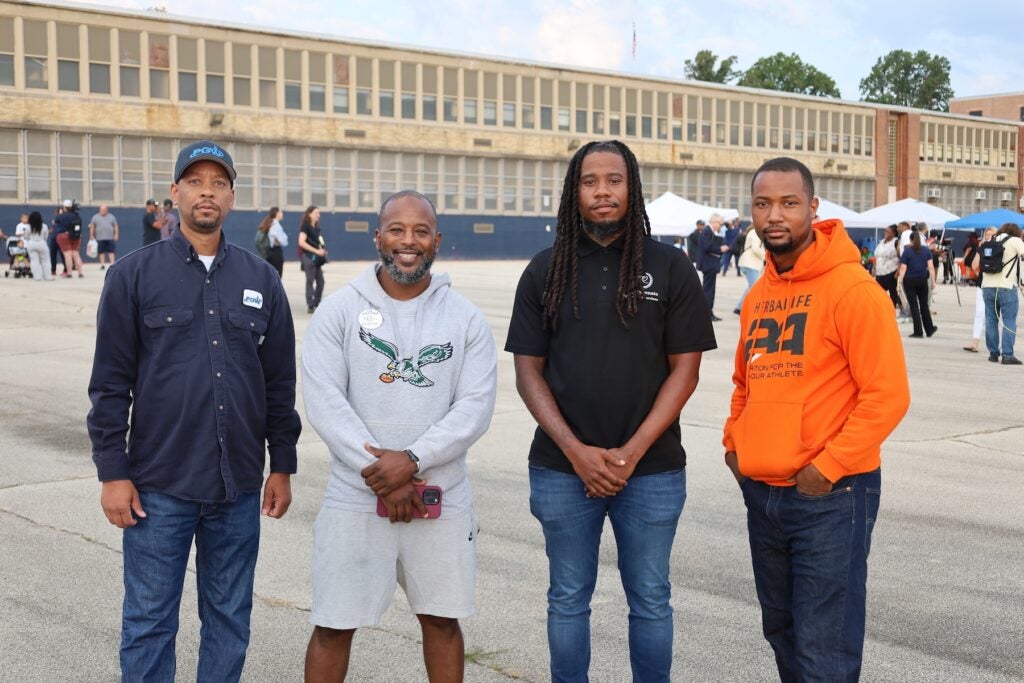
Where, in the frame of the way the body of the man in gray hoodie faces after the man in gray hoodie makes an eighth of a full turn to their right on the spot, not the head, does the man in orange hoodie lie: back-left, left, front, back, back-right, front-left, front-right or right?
back-left

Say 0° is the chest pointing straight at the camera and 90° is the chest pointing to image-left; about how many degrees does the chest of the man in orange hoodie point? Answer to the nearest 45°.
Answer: approximately 45°

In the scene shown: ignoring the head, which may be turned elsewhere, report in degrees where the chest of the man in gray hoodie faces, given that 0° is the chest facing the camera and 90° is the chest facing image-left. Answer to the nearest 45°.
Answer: approximately 0°

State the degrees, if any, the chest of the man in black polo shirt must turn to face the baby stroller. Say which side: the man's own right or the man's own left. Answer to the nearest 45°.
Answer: approximately 135° to the man's own right

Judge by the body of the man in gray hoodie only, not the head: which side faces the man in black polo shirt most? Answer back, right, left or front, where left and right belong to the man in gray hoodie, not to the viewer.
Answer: left

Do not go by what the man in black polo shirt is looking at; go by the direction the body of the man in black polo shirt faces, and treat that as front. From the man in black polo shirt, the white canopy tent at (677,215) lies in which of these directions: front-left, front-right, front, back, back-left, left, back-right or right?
back
